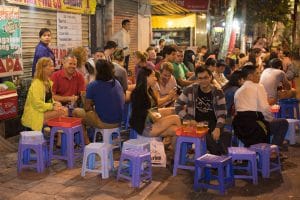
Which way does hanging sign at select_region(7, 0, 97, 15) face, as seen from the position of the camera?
facing the viewer and to the right of the viewer

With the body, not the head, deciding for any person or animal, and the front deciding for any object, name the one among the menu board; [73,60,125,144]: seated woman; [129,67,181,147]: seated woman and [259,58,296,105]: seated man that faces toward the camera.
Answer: the menu board

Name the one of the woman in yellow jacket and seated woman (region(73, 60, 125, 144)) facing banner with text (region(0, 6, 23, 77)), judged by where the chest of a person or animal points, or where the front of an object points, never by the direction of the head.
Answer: the seated woman

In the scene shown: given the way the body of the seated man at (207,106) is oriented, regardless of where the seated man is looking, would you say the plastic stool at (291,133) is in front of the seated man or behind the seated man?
behind

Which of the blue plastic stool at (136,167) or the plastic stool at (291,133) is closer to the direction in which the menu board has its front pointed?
the blue plastic stool

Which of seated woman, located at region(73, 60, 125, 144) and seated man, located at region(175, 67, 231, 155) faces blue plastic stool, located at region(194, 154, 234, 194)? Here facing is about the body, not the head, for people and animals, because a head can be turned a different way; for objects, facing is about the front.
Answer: the seated man

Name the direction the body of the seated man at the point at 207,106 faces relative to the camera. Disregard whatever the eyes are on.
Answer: toward the camera

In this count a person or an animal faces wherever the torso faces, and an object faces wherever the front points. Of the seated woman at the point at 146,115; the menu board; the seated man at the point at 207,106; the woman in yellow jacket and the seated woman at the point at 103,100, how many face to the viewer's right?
2

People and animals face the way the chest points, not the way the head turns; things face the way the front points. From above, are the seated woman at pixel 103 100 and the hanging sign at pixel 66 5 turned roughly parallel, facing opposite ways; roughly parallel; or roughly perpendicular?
roughly parallel, facing opposite ways

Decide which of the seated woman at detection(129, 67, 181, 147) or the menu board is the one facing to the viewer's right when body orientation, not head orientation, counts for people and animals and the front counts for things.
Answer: the seated woman

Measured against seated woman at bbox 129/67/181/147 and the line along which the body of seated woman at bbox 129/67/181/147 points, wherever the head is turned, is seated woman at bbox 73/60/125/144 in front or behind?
behind

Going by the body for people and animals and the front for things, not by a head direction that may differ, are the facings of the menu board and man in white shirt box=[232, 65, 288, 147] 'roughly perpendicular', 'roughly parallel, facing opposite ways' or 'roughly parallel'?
roughly perpendicular

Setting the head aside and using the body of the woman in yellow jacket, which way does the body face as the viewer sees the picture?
to the viewer's right

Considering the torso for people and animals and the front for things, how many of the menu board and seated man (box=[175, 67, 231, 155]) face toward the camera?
2

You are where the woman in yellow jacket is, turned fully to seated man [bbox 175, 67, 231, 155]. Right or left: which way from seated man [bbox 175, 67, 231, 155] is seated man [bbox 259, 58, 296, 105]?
left
